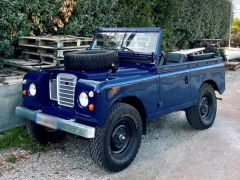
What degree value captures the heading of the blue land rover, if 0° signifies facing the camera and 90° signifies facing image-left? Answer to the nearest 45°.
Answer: approximately 45°

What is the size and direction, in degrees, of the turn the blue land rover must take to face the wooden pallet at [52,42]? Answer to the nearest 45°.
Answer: approximately 90° to its right

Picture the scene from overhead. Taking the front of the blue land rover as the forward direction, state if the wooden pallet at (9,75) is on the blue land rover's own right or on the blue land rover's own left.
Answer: on the blue land rover's own right

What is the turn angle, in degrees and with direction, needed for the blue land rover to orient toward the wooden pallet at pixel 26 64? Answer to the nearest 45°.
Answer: approximately 90° to its right
